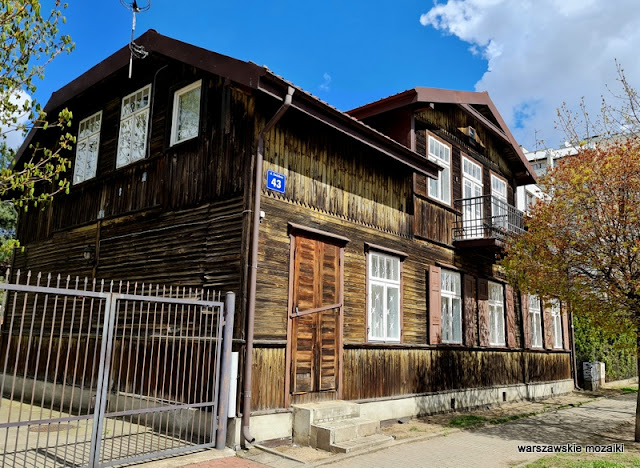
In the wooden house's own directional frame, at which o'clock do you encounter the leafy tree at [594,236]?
The leafy tree is roughly at 11 o'clock from the wooden house.

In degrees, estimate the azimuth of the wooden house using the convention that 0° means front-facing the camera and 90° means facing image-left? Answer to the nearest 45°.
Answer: approximately 315°

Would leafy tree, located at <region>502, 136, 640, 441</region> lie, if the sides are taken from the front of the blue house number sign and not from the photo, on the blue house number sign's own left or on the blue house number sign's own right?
on the blue house number sign's own left

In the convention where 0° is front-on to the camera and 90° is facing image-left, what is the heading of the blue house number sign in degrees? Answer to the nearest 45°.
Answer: approximately 315°
